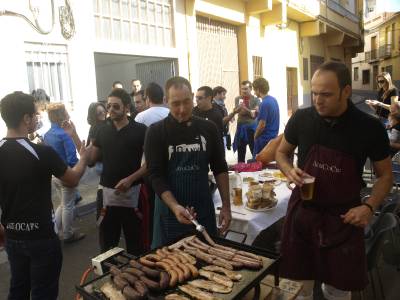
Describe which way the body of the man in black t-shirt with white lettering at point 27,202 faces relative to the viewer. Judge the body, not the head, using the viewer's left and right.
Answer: facing away from the viewer and to the right of the viewer

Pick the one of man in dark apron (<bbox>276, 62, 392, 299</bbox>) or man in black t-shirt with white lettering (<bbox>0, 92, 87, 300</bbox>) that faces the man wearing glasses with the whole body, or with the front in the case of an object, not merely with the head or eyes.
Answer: the man in black t-shirt with white lettering

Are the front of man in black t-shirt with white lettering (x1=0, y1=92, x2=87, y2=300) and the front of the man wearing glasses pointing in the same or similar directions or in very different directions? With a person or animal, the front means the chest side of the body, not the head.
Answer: very different directions

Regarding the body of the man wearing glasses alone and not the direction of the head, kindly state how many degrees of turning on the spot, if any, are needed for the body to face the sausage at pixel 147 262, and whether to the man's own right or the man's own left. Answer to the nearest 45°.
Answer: approximately 45° to the man's own left
